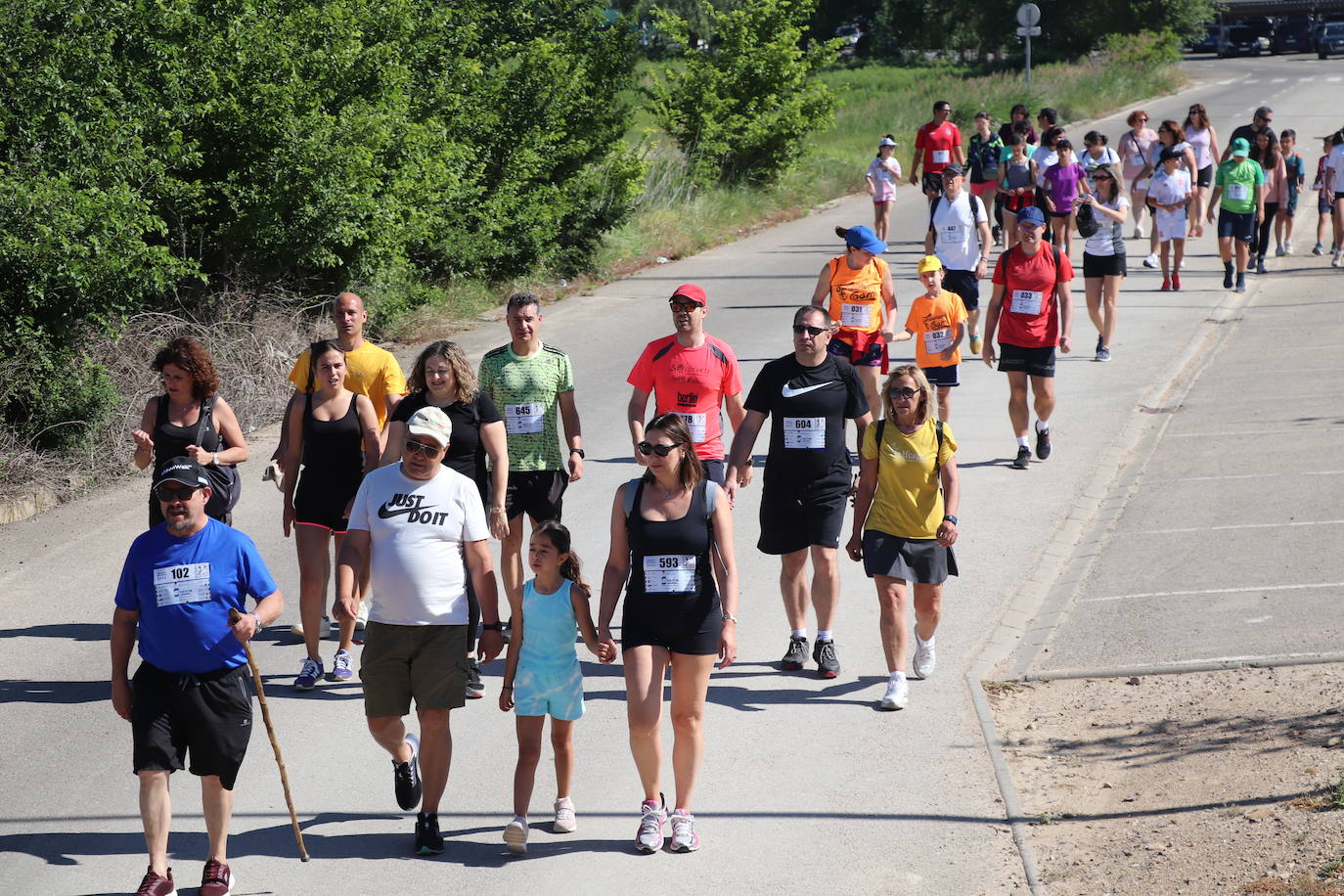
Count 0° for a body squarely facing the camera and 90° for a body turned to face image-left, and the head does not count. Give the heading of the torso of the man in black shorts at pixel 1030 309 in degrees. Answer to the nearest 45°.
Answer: approximately 0°

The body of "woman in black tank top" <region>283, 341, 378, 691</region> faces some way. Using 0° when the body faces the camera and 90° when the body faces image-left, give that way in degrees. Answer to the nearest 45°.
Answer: approximately 0°

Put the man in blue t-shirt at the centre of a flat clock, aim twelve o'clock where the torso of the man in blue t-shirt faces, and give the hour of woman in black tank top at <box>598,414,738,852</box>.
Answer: The woman in black tank top is roughly at 9 o'clock from the man in blue t-shirt.

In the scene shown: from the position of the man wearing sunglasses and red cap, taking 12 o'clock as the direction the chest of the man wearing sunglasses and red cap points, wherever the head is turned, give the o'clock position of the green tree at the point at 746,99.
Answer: The green tree is roughly at 6 o'clock from the man wearing sunglasses and red cap.

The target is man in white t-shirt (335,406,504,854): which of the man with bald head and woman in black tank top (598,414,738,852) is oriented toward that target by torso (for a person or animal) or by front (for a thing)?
the man with bald head

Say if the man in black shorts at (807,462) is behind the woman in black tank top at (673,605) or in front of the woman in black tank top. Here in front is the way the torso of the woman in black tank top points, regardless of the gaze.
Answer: behind

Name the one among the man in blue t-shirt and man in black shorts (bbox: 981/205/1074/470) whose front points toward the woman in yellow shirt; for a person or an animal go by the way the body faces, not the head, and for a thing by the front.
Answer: the man in black shorts

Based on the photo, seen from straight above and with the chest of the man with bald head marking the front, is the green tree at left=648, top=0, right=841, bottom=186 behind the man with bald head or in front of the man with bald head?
behind

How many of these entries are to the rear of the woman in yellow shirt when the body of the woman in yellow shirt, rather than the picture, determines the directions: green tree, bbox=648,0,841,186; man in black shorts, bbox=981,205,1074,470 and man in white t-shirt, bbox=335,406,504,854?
2

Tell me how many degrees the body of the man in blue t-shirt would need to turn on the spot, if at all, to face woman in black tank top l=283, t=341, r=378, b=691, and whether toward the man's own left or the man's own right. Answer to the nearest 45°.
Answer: approximately 180°

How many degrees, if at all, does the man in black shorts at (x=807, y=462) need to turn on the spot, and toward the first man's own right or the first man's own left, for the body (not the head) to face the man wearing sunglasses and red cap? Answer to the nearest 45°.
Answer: approximately 135° to the first man's own right

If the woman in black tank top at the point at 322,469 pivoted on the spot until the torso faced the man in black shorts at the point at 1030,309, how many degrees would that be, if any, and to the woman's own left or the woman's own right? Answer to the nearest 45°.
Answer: approximately 135° to the woman's own left

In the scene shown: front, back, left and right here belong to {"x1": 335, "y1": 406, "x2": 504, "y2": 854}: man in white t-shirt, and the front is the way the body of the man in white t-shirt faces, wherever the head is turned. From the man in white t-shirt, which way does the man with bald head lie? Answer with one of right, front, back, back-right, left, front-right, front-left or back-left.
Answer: back
